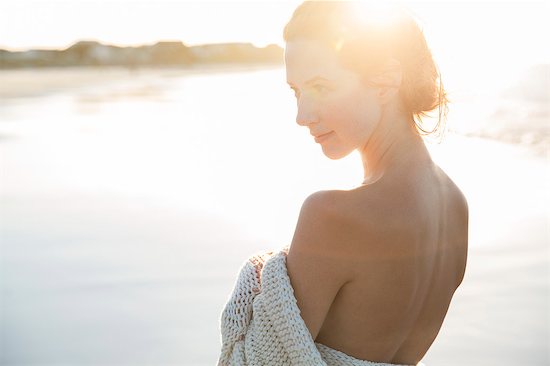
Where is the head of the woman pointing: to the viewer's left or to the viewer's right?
to the viewer's left

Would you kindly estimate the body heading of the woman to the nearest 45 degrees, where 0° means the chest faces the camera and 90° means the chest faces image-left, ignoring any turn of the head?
approximately 135°
